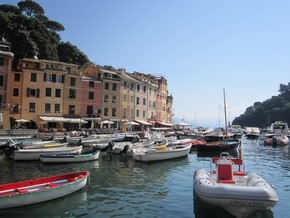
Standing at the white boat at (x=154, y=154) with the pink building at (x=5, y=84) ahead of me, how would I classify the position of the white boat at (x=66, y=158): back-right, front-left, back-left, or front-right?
front-left

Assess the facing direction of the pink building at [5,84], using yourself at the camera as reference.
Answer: facing the viewer and to the right of the viewer

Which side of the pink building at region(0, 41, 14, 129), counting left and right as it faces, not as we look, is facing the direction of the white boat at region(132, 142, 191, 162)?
front

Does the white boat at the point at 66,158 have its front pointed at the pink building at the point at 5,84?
no

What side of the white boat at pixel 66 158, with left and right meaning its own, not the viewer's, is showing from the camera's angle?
right

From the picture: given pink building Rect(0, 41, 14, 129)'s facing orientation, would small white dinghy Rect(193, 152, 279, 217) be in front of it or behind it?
in front

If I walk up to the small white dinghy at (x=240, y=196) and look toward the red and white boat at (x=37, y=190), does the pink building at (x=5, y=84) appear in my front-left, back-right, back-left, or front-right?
front-right

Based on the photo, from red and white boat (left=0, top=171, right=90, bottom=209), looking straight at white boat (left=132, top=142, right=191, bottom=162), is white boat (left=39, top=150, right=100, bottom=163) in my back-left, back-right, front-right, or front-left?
front-left

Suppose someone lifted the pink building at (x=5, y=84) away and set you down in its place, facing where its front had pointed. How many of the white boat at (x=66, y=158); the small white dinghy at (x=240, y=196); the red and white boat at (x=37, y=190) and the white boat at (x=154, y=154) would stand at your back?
0

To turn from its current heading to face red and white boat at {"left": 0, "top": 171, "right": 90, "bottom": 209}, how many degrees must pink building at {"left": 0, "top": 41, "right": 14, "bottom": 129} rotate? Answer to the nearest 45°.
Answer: approximately 45° to its right

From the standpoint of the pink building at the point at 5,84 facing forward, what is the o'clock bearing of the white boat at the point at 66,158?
The white boat is roughly at 1 o'clock from the pink building.
